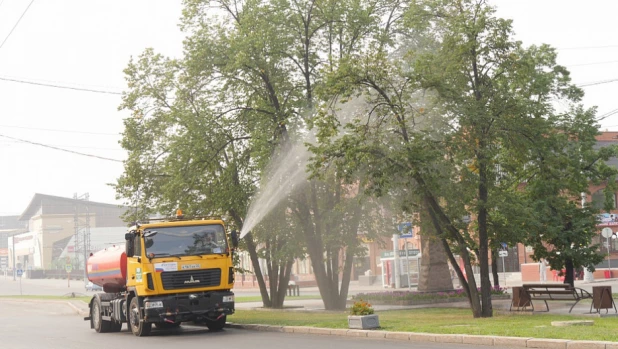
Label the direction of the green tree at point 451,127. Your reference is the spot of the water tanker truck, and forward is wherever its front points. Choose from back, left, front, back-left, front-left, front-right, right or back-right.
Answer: front-left

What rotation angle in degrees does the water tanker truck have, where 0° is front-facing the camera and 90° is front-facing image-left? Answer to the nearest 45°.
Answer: approximately 315°

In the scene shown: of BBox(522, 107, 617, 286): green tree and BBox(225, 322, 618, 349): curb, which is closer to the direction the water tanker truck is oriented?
the curb

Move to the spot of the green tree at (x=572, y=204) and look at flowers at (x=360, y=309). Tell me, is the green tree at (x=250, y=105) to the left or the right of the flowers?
right

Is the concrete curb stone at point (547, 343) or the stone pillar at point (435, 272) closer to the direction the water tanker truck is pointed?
the concrete curb stone

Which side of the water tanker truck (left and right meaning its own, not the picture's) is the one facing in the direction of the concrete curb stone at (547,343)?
front

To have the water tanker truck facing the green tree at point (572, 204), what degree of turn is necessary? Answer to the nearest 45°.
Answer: approximately 90° to its left

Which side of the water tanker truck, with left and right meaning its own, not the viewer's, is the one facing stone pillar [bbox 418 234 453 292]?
left

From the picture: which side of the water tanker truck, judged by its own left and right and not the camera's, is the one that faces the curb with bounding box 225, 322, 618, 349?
front

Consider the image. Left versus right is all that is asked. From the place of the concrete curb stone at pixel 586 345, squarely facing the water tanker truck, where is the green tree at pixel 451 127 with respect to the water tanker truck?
right
